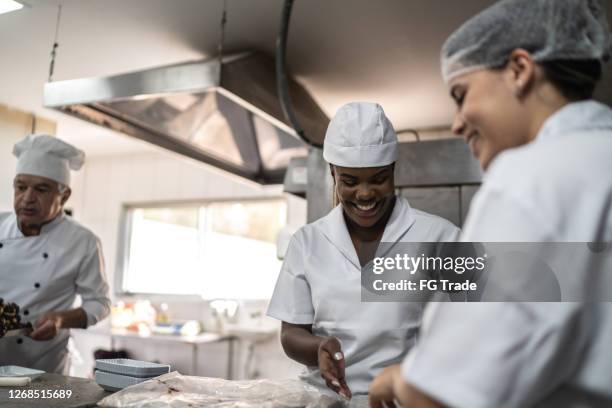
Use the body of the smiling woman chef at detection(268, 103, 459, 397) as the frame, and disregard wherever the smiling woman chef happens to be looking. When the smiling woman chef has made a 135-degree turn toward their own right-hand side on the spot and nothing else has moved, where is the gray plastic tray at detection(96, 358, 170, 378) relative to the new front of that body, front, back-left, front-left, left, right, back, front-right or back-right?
front-left

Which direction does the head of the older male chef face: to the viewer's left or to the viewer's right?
to the viewer's left

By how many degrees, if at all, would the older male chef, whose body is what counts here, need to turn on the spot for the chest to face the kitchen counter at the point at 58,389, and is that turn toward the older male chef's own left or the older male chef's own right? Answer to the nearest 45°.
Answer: approximately 45° to the older male chef's own left

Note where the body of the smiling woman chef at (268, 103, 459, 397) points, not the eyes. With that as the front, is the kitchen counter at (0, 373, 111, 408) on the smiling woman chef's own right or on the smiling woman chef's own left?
on the smiling woman chef's own right

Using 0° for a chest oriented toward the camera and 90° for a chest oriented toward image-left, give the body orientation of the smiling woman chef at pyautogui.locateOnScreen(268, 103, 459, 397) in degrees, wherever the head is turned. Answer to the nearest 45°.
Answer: approximately 0°

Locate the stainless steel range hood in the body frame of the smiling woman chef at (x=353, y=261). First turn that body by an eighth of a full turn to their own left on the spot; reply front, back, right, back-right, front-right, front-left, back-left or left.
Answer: back

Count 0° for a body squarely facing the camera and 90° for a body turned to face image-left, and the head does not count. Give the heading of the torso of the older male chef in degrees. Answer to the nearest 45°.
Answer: approximately 45°

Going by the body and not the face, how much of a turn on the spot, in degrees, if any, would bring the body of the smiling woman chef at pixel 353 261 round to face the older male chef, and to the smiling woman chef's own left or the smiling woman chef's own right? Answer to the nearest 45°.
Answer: approximately 135° to the smiling woman chef's own right
